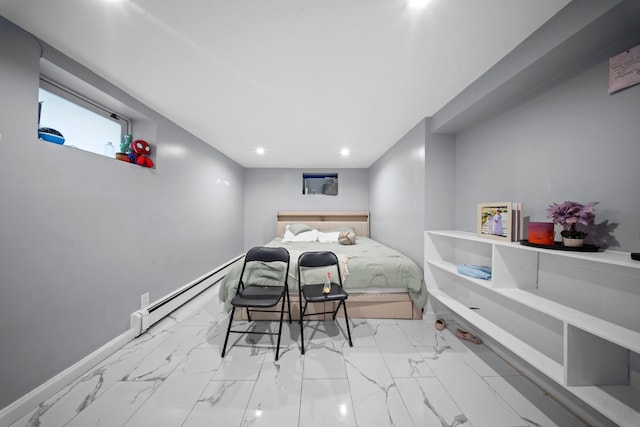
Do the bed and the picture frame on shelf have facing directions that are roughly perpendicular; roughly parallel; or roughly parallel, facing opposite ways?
roughly perpendicular

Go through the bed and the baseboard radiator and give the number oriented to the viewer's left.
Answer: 0

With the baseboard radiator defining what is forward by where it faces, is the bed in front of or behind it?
in front

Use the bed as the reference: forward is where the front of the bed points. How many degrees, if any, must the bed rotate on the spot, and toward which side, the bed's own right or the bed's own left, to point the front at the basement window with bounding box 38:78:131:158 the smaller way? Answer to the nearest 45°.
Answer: approximately 90° to the bed's own right

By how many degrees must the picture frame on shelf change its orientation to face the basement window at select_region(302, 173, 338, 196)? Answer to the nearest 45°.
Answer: approximately 90° to its right

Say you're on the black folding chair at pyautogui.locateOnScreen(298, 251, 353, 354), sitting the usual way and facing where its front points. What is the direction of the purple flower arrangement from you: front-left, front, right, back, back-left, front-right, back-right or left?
front-left

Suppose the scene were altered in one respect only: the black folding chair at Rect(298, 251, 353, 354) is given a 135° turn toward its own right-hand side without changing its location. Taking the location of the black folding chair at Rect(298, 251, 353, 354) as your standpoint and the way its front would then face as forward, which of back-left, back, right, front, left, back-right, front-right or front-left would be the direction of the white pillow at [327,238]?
front-right

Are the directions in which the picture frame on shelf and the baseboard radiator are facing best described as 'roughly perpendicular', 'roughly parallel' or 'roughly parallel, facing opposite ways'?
roughly parallel, facing opposite ways

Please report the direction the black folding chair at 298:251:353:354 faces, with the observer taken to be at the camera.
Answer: facing the viewer

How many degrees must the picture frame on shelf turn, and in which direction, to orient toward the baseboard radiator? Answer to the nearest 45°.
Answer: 0° — it already faces it

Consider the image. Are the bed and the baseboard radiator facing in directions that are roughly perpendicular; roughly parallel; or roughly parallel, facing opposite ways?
roughly perpendicular

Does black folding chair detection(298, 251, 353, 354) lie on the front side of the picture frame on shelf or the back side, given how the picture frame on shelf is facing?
on the front side

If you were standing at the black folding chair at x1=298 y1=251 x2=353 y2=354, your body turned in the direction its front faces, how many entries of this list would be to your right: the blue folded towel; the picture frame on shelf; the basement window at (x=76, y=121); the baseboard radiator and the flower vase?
2

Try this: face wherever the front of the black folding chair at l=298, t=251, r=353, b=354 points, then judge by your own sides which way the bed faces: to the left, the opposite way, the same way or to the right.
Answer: the same way

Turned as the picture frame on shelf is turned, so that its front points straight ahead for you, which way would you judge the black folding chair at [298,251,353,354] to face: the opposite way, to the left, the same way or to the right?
to the left

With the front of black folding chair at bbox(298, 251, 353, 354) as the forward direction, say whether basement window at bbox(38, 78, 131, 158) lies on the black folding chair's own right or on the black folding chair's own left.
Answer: on the black folding chair's own right

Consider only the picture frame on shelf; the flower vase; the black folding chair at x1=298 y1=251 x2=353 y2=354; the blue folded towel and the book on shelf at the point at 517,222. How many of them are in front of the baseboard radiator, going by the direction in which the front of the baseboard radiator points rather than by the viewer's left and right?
5
